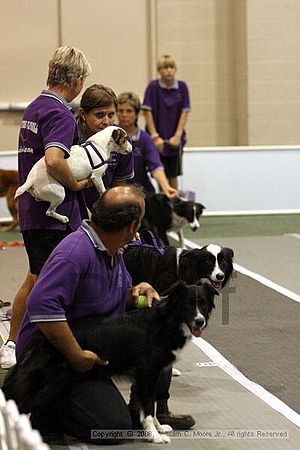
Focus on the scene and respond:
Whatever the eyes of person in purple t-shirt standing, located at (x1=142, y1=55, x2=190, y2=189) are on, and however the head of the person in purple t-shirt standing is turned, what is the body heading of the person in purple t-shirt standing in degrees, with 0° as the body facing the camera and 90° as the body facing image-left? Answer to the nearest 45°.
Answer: approximately 0°

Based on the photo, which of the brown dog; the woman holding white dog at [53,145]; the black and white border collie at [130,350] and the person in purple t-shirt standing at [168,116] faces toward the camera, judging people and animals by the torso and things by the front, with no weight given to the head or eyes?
the person in purple t-shirt standing

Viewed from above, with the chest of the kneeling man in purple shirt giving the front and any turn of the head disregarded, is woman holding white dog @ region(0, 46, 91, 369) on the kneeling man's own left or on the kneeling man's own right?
on the kneeling man's own left

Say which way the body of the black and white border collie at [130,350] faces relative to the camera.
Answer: to the viewer's right

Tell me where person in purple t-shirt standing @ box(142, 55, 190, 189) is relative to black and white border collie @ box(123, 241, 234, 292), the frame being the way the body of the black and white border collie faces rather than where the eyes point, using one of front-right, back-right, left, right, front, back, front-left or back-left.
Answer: left

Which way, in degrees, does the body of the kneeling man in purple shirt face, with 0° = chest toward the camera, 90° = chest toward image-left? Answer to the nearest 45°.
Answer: approximately 270°

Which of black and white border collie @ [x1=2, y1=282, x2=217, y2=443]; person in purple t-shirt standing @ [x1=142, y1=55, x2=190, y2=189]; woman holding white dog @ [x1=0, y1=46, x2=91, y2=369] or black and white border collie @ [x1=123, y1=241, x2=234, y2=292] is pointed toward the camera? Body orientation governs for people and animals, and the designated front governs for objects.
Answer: the person in purple t-shirt standing

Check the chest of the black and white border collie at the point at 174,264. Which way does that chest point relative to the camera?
to the viewer's right
